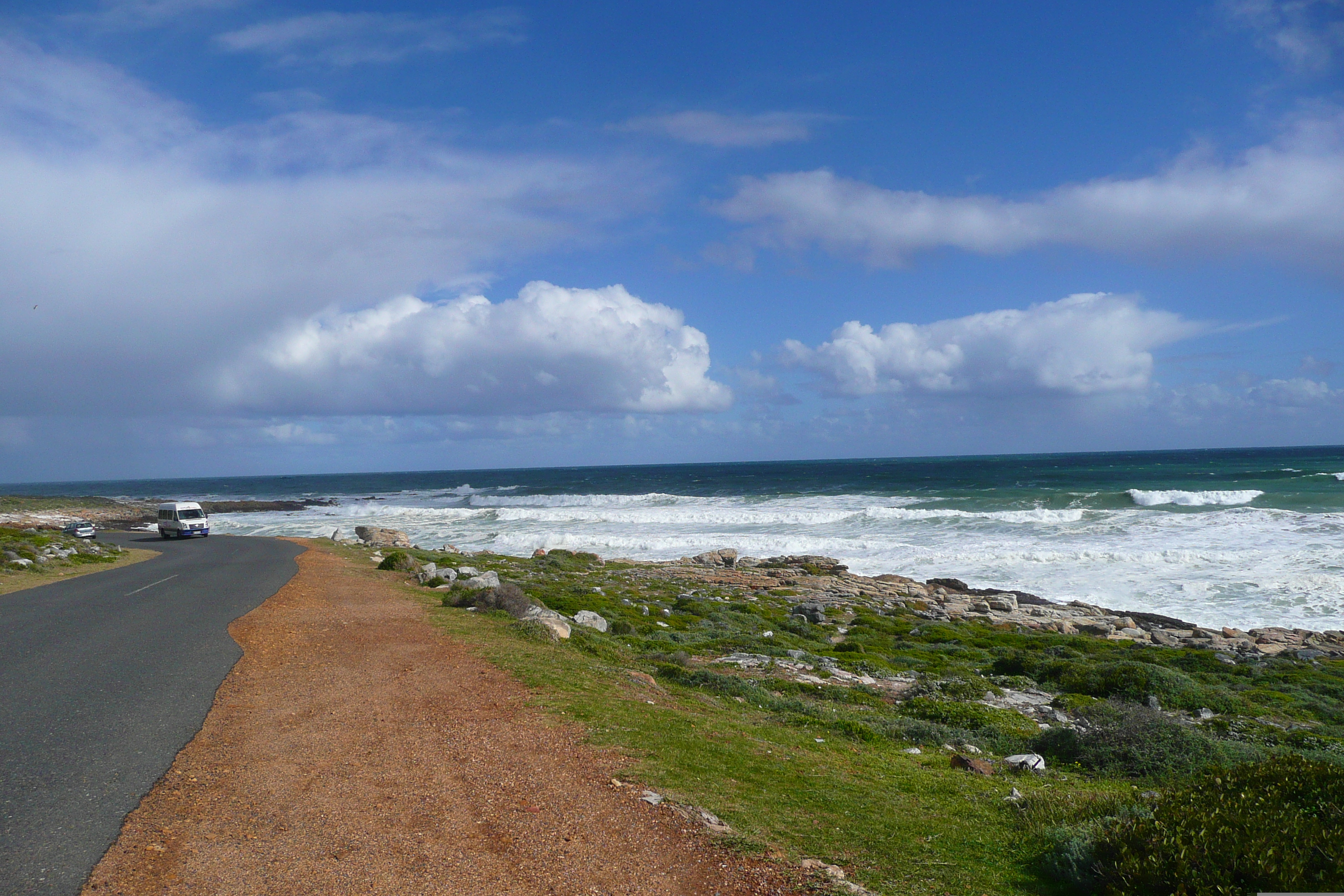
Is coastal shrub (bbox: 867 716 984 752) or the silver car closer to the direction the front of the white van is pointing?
the coastal shrub

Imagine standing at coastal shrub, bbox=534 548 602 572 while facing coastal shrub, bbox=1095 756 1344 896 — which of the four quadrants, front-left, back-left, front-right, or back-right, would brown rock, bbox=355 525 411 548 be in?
back-right

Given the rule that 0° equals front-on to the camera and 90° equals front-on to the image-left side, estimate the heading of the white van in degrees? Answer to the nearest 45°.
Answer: approximately 315°
